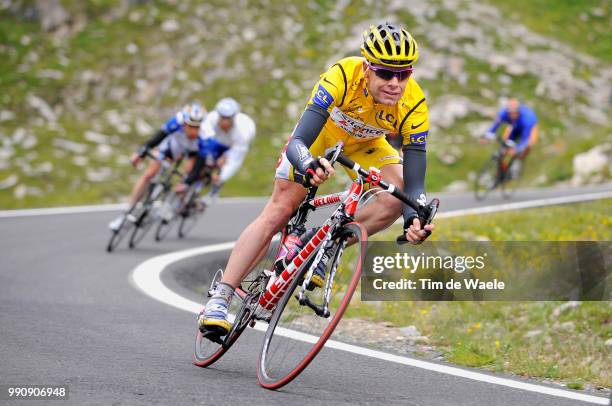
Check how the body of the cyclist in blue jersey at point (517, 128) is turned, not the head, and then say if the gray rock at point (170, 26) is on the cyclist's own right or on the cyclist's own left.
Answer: on the cyclist's own right

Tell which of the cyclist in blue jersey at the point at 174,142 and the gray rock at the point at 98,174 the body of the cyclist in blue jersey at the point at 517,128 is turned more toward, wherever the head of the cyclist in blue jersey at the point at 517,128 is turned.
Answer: the cyclist in blue jersey

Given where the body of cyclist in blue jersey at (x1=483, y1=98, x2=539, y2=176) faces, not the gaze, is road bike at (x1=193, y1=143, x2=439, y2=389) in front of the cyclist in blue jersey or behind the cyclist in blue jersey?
in front

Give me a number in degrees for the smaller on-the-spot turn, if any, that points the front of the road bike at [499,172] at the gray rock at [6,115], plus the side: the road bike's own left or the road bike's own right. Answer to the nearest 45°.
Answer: approximately 45° to the road bike's own right

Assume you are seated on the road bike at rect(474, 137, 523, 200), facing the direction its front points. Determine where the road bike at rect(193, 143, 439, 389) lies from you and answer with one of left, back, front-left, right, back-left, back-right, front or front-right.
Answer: front-left

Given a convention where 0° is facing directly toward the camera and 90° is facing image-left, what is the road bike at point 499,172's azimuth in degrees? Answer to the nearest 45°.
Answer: approximately 45°

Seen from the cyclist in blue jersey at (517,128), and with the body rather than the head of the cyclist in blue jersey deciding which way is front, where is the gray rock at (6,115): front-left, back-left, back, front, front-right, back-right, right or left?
front-right

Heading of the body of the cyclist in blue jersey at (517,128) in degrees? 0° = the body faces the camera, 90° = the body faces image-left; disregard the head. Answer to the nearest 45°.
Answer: approximately 45°

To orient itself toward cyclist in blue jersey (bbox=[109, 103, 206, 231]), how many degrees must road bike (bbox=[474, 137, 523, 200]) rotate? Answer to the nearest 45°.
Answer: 0° — it already faces them

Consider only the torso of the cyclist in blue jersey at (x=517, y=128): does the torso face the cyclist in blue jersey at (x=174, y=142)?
yes

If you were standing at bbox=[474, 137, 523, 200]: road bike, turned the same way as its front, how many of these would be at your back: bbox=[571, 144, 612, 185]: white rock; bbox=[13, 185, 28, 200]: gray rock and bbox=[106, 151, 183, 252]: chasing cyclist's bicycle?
1

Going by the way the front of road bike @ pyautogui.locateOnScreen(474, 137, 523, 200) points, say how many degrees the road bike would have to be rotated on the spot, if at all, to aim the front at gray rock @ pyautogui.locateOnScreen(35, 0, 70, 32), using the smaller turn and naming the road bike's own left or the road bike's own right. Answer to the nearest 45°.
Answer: approximately 45° to the road bike's own right

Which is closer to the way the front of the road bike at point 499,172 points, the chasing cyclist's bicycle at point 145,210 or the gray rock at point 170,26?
the chasing cyclist's bicycle
